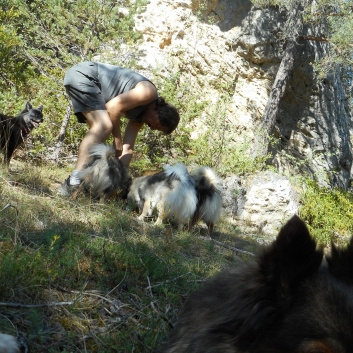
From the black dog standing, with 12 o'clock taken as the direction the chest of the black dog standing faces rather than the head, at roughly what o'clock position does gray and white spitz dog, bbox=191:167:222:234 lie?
The gray and white spitz dog is roughly at 12 o'clock from the black dog standing.
